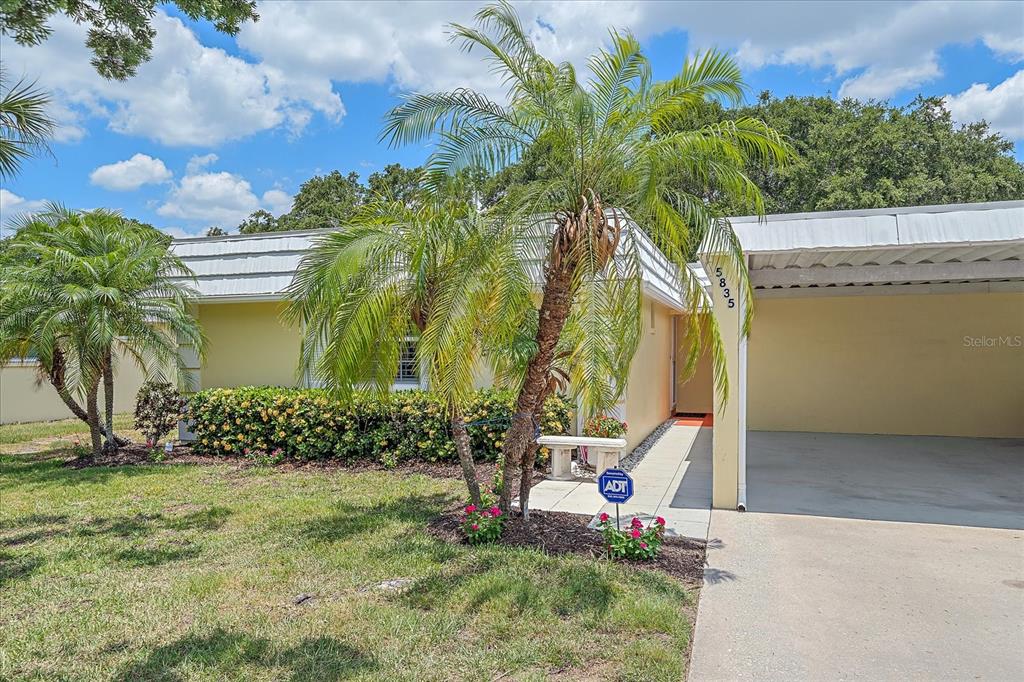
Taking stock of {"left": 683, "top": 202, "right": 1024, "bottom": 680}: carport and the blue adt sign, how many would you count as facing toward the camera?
2

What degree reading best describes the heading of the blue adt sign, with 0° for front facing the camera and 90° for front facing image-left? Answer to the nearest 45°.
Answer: approximately 0°

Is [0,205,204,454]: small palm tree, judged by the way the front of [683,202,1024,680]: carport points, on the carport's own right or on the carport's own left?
on the carport's own right

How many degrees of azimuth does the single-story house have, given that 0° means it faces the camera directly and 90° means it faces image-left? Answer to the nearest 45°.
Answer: approximately 0°

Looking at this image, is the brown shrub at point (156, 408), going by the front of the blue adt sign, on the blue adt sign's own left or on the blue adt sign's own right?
on the blue adt sign's own right

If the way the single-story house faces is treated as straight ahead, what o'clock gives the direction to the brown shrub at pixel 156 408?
The brown shrub is roughly at 3 o'clock from the single-story house.

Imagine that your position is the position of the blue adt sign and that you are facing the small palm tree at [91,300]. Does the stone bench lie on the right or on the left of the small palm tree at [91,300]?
right

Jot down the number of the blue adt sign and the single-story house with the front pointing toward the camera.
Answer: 2

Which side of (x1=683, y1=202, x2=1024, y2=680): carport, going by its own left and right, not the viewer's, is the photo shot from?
front
